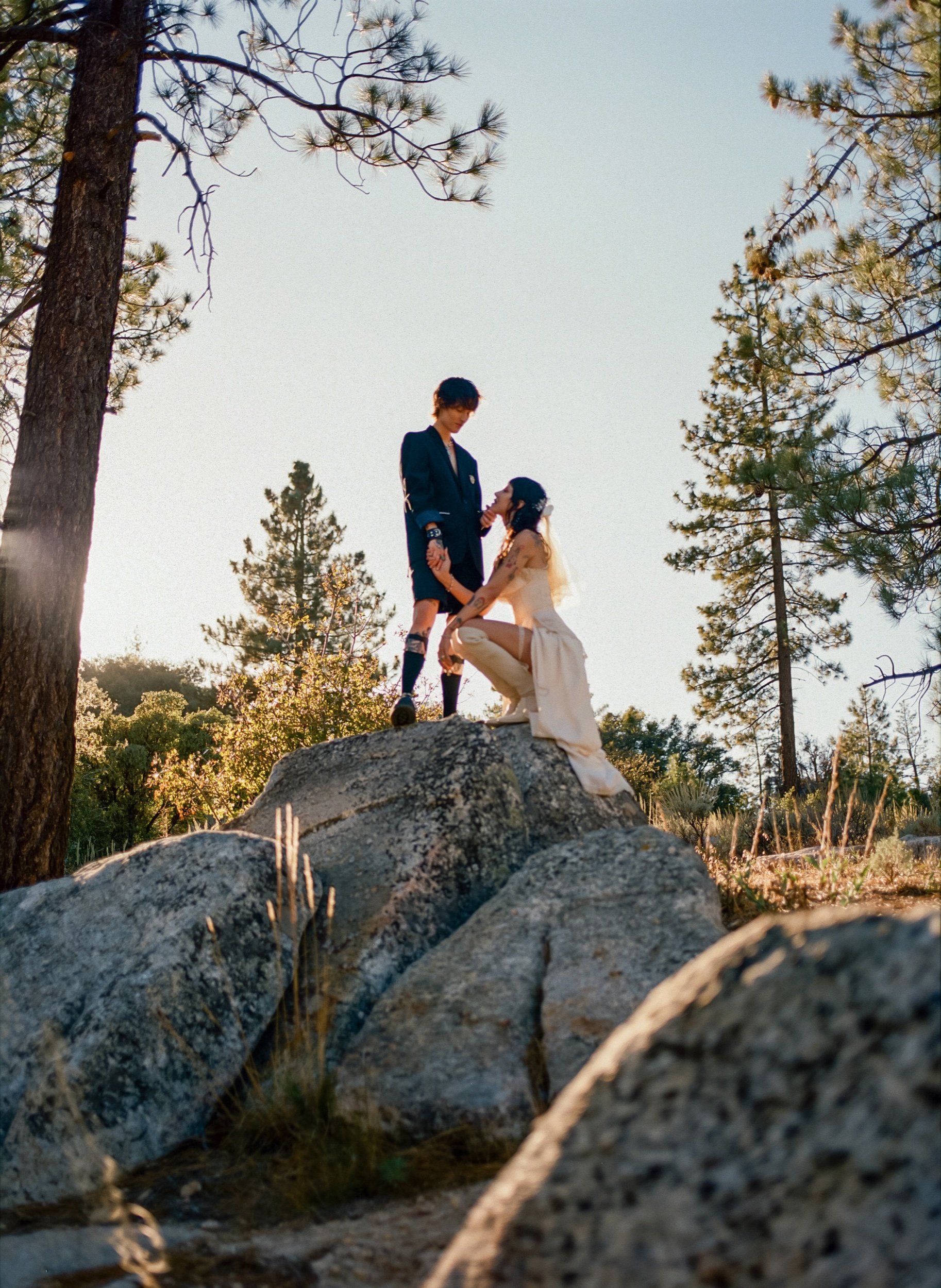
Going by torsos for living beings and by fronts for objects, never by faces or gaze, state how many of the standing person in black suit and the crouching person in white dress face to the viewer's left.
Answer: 1

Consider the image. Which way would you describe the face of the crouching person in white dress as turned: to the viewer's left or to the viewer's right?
to the viewer's left

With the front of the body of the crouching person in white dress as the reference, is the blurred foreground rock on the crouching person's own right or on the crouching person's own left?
on the crouching person's own left

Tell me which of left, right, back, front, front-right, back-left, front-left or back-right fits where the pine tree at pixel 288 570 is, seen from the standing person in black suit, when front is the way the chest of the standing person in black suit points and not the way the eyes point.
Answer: back-left

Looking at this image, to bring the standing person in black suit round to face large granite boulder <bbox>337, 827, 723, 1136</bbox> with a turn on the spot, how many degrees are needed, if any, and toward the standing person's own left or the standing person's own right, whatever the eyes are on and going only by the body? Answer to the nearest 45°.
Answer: approximately 45° to the standing person's own right

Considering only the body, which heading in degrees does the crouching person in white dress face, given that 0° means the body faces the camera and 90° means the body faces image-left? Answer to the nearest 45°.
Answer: approximately 90°

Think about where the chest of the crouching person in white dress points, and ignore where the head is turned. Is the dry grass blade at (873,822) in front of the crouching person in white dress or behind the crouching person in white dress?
behind

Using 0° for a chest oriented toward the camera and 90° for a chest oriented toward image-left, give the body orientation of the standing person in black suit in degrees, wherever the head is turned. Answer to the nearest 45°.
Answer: approximately 315°
